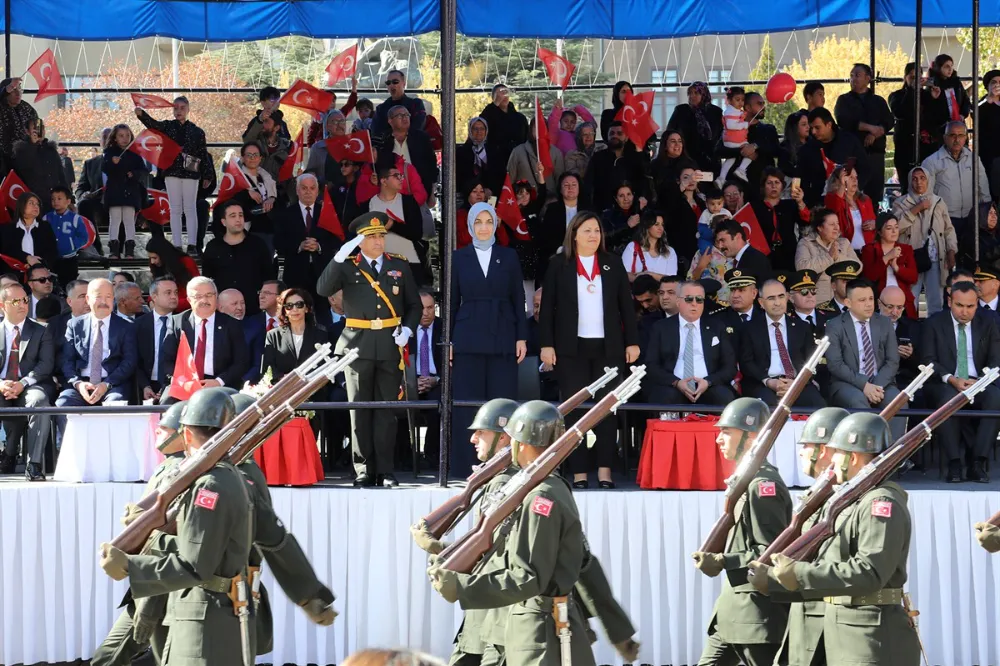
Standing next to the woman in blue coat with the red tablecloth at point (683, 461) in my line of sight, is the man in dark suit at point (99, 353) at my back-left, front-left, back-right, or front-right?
back-right

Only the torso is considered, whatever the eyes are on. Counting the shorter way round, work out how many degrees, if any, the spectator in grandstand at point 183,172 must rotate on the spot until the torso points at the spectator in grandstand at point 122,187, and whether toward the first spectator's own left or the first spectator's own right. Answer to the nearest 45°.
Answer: approximately 135° to the first spectator's own right

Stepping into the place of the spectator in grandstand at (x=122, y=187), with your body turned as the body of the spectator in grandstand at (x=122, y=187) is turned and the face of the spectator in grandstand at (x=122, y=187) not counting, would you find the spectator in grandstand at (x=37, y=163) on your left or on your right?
on your right

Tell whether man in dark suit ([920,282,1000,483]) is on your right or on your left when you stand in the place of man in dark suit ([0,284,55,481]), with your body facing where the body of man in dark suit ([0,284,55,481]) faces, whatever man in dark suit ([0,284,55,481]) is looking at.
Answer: on your left

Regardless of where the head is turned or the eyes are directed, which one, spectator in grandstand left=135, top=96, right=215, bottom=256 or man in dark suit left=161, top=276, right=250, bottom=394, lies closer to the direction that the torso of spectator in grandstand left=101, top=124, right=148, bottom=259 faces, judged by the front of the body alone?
the man in dark suit

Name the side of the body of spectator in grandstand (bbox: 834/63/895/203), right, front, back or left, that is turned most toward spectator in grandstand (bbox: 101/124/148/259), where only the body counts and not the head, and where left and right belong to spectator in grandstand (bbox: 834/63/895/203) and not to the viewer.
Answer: right

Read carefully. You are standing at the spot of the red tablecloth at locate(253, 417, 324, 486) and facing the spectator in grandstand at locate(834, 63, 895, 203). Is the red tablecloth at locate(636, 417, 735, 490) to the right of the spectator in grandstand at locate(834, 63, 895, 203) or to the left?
right

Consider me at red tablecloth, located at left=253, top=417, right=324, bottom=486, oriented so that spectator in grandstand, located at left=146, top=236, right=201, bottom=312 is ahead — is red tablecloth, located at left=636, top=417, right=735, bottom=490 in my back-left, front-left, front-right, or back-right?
back-right

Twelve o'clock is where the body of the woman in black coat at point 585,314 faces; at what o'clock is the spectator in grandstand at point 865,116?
The spectator in grandstand is roughly at 7 o'clock from the woman in black coat.

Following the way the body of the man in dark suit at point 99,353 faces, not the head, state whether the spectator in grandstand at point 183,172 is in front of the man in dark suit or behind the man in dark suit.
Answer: behind
